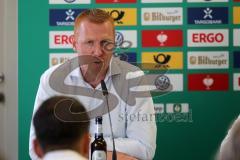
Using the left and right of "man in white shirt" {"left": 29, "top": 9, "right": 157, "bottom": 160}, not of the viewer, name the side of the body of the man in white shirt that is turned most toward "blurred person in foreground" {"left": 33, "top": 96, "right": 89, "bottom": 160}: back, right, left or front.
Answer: front

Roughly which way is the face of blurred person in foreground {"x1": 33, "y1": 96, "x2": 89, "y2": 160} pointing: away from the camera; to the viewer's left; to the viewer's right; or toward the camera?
away from the camera

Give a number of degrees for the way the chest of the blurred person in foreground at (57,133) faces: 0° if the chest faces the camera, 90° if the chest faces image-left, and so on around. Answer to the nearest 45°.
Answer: approximately 180°

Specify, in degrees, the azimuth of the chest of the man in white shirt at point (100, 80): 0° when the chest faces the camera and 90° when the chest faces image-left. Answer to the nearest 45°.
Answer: approximately 0°

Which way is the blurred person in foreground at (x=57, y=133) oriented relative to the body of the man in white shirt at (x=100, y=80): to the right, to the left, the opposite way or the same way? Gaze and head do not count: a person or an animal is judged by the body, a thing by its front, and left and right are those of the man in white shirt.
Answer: the opposite way

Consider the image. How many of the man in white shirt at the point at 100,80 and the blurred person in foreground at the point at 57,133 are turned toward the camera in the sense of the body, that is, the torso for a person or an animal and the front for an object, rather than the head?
1

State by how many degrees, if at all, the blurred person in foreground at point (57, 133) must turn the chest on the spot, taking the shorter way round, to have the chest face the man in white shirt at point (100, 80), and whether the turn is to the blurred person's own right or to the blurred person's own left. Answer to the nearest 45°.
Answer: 0° — they already face them
